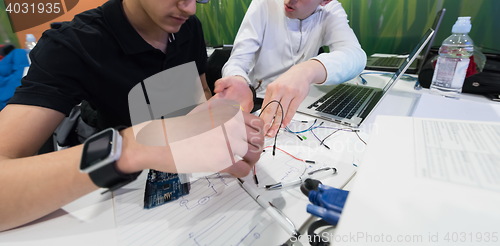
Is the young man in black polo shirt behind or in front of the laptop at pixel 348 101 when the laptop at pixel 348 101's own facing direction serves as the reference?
in front

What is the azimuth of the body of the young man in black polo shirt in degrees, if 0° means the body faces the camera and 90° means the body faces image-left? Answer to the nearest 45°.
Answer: approximately 315°

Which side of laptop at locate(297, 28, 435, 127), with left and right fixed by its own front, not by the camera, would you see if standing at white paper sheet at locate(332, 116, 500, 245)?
left

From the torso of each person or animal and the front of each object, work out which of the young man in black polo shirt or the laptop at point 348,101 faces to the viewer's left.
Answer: the laptop

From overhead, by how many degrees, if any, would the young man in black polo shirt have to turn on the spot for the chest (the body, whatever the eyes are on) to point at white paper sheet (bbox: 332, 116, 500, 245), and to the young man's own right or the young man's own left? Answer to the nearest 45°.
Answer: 0° — they already face it

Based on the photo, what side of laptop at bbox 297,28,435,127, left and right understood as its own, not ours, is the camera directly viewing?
left

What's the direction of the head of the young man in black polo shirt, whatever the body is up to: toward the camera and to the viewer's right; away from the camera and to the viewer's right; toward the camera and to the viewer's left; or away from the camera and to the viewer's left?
toward the camera and to the viewer's right

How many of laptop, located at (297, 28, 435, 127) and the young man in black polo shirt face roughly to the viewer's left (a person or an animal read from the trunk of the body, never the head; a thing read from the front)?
1

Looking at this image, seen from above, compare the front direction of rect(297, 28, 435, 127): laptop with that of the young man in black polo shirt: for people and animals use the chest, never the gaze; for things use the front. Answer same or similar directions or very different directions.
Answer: very different directions
